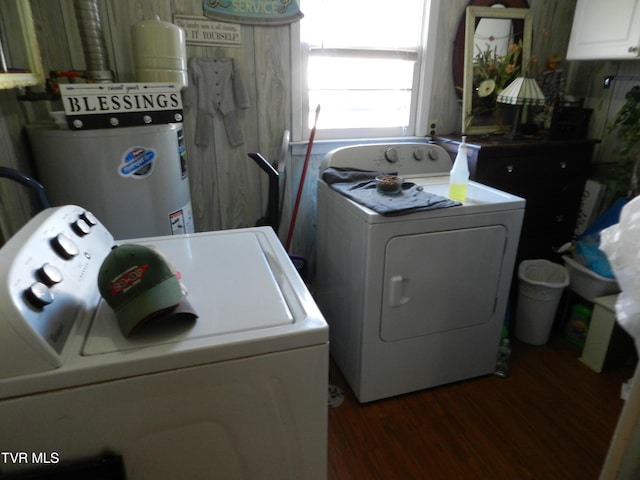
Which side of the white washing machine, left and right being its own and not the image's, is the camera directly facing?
right

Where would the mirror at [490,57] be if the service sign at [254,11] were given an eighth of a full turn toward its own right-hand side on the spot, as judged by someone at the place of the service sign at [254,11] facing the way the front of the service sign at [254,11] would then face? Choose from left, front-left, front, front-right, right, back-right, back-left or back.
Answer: back-left

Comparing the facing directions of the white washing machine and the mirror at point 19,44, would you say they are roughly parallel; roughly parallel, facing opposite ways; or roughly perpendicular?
roughly perpendicular

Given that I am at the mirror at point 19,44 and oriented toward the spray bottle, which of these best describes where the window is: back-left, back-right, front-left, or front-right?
front-left

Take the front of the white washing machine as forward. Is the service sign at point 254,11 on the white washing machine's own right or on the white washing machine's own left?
on the white washing machine's own left

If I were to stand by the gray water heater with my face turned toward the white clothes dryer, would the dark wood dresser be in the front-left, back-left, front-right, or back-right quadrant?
front-left

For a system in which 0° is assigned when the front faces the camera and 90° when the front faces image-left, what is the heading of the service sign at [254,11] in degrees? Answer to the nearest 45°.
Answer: approximately 0°

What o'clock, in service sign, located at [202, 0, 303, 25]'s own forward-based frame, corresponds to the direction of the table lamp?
The table lamp is roughly at 9 o'clock from the service sign.

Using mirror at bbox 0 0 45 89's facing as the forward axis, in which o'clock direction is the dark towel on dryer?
The dark towel on dryer is roughly at 10 o'clock from the mirror.

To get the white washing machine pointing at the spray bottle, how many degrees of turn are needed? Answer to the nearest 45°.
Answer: approximately 45° to its left
